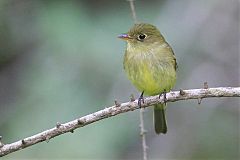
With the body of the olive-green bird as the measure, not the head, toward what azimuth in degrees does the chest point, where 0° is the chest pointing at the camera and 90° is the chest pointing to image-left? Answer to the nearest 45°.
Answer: approximately 45°
